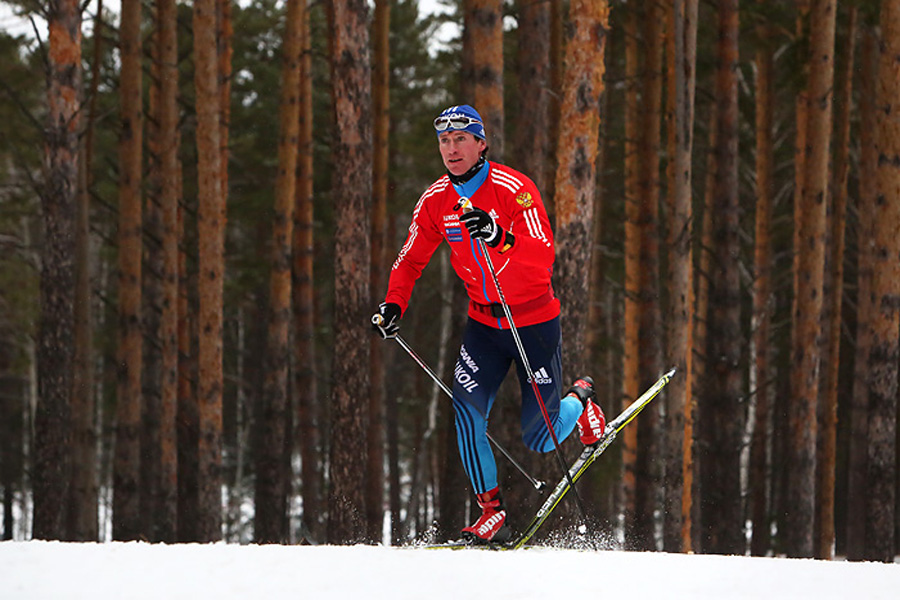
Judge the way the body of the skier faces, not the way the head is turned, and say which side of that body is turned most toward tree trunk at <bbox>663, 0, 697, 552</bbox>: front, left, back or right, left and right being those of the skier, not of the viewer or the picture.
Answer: back

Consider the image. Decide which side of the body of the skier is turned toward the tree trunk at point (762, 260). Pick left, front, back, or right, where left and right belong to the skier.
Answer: back

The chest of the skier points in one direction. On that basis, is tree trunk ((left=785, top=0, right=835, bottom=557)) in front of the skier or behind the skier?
behind

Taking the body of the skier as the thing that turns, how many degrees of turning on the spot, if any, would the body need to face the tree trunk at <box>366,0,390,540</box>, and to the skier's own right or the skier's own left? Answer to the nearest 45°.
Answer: approximately 135° to the skier's own right

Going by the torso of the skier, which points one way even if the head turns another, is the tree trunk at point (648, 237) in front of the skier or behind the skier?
behind

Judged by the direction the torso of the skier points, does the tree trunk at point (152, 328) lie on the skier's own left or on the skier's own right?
on the skier's own right

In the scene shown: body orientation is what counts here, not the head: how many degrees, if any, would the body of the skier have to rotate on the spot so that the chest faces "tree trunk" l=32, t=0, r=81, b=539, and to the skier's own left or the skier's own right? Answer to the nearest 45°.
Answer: approximately 90° to the skier's own right

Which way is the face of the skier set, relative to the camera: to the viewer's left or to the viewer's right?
to the viewer's left

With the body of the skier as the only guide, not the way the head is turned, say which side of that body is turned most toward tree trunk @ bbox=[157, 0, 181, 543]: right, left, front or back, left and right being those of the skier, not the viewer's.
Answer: right

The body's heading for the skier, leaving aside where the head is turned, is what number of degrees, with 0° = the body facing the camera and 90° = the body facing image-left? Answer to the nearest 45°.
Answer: approximately 45°
